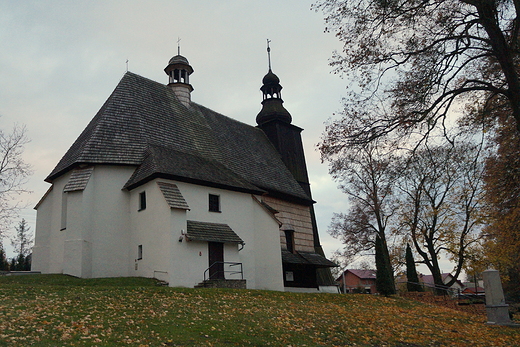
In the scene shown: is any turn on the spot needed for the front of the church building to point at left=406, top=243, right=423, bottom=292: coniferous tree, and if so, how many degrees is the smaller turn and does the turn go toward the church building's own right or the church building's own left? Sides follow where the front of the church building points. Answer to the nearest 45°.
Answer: approximately 90° to the church building's own left

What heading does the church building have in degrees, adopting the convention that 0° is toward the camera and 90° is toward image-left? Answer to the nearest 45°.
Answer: approximately 225°

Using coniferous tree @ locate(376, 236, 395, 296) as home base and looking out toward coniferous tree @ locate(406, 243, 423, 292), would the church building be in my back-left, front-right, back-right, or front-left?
back-left

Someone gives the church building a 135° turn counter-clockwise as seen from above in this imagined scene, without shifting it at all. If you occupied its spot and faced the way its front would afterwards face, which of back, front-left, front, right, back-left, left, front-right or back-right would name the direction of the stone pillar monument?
back-left
